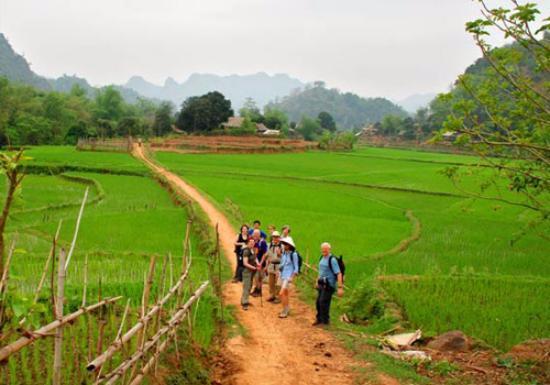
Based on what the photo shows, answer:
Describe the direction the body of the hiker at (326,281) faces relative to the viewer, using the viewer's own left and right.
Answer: facing the viewer and to the left of the viewer

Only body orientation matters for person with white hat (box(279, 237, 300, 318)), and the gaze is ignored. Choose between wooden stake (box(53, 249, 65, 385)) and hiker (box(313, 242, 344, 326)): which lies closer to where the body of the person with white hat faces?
the wooden stake

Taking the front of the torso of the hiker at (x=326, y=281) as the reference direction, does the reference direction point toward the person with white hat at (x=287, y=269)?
no

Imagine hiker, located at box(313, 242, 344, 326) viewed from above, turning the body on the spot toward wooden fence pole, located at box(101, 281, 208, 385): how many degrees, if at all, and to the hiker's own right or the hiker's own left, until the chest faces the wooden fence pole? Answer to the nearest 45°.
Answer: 0° — they already face it

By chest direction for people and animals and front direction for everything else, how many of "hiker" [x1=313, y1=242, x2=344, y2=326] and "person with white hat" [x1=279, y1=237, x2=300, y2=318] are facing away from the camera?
0

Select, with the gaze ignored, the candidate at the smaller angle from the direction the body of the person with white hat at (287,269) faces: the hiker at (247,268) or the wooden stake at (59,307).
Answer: the wooden stake

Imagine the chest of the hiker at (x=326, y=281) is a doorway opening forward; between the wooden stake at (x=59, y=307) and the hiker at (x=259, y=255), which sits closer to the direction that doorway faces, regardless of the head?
the wooden stake

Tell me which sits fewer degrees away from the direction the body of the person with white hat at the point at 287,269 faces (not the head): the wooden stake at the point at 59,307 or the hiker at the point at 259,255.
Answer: the wooden stake

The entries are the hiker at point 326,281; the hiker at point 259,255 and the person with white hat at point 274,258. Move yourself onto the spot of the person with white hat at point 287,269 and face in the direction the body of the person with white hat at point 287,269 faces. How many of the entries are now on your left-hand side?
1

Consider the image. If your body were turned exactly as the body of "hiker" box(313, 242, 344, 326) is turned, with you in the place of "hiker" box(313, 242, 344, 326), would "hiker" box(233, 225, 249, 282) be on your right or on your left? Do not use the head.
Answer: on your right

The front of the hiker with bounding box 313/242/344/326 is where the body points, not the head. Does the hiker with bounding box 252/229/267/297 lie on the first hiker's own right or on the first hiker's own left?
on the first hiker's own right

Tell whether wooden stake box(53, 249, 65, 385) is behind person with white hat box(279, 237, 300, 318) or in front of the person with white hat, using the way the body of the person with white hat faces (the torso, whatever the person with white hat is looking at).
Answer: in front

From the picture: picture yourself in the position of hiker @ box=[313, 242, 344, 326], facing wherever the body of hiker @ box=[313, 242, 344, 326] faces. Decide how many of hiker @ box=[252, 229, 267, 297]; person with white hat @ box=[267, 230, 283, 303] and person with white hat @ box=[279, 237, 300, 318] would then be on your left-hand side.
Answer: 0

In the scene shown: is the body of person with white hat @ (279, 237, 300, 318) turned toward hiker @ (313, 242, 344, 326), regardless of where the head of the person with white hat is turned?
no

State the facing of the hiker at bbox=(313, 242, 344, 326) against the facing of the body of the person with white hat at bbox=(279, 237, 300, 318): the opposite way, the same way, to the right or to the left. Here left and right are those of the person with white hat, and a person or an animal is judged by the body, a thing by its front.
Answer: the same way

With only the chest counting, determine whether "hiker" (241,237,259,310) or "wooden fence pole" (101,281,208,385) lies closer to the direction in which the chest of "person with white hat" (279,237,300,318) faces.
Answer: the wooden fence pole
